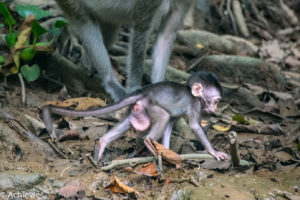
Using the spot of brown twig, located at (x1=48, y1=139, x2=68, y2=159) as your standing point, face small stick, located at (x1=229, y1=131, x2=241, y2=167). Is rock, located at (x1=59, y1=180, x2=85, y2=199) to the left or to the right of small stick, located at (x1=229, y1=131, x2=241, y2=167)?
right

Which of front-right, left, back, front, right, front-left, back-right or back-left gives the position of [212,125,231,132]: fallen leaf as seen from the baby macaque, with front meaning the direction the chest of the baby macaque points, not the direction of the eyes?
front-left

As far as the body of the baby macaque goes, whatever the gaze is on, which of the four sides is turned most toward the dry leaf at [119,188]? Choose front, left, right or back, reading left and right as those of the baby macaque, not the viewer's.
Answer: right

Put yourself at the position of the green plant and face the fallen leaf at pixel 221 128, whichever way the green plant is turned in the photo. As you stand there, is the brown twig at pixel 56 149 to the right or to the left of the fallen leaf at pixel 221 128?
right

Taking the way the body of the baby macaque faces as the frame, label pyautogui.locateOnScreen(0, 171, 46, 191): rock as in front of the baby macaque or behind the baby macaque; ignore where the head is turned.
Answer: behind

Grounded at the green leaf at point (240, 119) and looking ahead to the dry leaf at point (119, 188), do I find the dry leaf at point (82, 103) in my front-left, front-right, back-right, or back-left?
front-right

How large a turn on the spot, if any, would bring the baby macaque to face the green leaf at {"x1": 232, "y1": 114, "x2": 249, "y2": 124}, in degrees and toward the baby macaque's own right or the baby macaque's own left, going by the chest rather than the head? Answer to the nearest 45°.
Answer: approximately 45° to the baby macaque's own left

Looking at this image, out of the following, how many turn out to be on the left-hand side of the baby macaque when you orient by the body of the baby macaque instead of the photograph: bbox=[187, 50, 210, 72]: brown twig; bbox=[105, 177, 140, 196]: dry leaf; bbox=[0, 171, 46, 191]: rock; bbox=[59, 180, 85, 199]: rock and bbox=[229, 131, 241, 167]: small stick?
1

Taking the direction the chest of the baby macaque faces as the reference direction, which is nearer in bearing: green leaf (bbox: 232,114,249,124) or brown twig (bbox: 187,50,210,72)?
the green leaf

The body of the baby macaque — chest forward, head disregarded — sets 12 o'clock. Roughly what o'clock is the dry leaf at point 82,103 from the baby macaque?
The dry leaf is roughly at 8 o'clock from the baby macaque.

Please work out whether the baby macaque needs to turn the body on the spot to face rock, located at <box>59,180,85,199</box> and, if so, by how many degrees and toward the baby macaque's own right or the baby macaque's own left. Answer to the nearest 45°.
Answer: approximately 135° to the baby macaque's own right

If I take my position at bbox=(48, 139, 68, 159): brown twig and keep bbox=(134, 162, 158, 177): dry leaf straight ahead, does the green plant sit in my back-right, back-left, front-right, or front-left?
back-left

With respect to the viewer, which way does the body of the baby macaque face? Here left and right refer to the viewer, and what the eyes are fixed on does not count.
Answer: facing to the right of the viewer

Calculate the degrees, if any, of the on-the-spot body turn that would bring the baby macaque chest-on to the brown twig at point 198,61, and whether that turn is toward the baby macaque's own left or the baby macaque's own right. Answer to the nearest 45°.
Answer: approximately 90° to the baby macaque's own left
